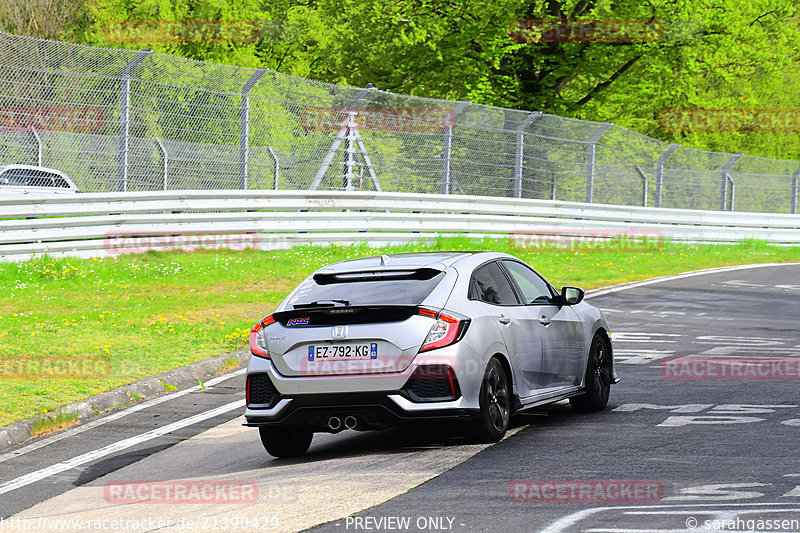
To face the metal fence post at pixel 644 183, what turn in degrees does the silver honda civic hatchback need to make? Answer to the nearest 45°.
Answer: approximately 45° to its left

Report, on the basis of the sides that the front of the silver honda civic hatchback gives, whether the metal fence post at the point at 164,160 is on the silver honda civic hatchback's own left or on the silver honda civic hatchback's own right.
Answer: on the silver honda civic hatchback's own left

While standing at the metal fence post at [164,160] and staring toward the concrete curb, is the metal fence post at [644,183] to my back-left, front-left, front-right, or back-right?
back-left

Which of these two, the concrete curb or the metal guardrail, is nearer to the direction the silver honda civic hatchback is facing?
the metal guardrail

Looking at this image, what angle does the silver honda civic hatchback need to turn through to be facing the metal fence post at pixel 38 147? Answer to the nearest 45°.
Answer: approximately 90° to its left

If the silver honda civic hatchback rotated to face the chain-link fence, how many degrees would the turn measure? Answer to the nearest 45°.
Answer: approximately 45° to its left

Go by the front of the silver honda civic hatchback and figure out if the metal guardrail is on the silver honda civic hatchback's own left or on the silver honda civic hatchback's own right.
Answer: on the silver honda civic hatchback's own left

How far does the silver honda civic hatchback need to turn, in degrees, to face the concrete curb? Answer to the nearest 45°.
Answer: approximately 90° to its left

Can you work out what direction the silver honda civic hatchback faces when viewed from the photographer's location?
facing away from the viewer and to the right of the viewer

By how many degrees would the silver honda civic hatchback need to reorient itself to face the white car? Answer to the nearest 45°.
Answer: approximately 90° to its left

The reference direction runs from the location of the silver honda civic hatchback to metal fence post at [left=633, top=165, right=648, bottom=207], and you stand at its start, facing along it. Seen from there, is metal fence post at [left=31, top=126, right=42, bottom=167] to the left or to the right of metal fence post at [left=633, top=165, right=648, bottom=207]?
left

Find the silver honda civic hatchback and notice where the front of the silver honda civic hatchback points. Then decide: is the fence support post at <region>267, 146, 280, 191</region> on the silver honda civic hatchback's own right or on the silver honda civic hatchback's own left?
on the silver honda civic hatchback's own left
